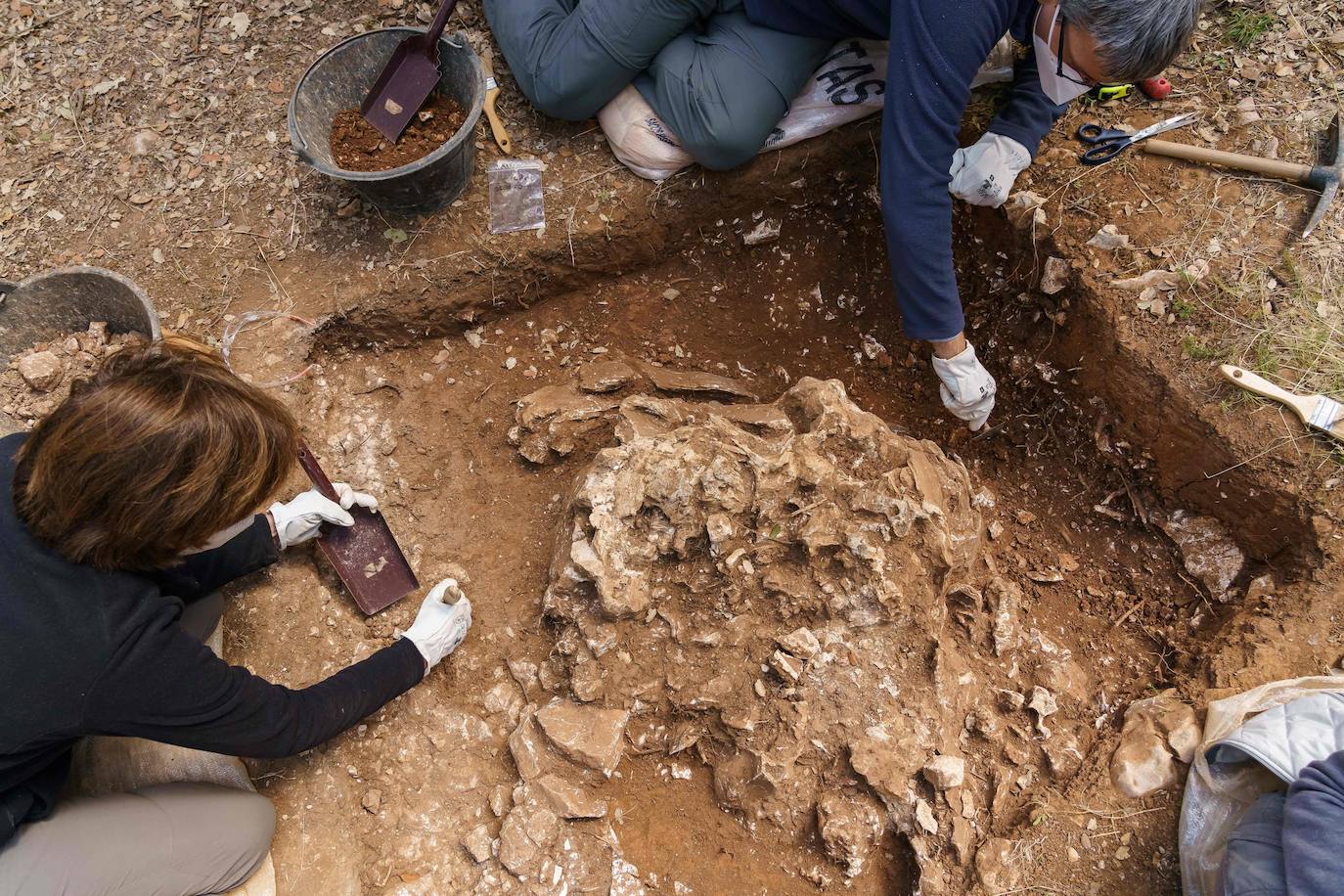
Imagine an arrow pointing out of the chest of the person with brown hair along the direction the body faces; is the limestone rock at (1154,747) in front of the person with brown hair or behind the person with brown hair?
in front

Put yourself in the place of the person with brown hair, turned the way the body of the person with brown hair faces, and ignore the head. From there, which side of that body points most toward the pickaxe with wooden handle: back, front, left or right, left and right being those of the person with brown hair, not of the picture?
front

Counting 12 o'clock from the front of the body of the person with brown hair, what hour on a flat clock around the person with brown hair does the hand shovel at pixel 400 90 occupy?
The hand shovel is roughly at 10 o'clock from the person with brown hair.

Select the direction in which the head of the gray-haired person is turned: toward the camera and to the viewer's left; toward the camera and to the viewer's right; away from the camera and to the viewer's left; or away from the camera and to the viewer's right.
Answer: toward the camera and to the viewer's left

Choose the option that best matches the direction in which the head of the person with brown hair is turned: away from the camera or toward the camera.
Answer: away from the camera

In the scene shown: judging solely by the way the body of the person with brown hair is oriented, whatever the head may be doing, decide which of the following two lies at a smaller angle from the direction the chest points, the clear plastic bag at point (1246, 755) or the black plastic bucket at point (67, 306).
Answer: the clear plastic bag

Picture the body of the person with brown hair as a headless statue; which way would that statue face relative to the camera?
to the viewer's right

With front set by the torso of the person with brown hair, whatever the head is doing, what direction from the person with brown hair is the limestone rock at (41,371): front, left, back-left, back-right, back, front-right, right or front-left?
left
